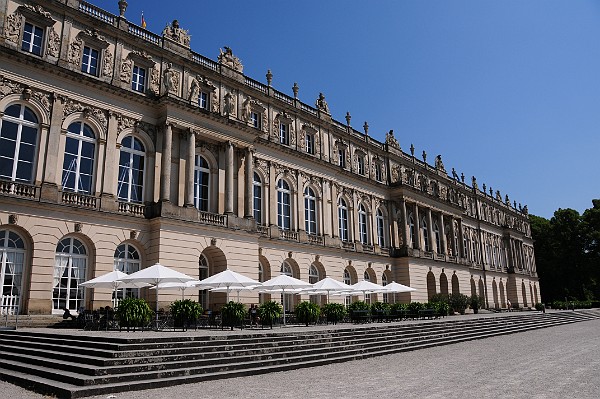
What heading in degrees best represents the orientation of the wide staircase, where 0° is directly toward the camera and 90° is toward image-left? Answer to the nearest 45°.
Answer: approximately 315°

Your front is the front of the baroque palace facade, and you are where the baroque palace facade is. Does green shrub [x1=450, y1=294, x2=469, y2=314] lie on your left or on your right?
on your left

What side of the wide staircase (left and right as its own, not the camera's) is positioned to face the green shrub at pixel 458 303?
left

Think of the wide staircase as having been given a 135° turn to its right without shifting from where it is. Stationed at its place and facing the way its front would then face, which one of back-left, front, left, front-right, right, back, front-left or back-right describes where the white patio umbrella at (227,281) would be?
right
